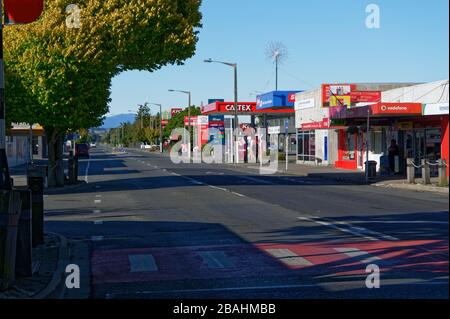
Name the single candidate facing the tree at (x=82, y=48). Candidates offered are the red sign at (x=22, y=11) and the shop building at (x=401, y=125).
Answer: the shop building

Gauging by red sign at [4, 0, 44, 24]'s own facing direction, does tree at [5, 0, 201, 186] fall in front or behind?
behind

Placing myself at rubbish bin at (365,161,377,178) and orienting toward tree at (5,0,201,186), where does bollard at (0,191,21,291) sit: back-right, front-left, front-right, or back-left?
front-left

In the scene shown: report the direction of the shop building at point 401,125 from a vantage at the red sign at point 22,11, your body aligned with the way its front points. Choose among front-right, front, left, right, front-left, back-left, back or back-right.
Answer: back-left

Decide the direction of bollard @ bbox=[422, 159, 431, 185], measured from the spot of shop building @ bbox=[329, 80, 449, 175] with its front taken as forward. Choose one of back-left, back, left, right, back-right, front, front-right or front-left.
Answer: front-left

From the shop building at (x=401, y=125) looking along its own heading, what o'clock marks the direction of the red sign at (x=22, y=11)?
The red sign is roughly at 11 o'clock from the shop building.

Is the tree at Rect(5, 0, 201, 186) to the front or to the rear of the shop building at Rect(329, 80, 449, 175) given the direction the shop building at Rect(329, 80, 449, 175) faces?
to the front

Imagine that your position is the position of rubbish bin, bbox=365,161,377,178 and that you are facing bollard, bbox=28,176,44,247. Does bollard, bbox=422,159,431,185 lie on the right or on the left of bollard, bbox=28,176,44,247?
left

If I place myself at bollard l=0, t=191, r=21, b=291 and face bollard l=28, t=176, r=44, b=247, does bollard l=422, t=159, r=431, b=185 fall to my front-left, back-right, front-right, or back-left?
front-right

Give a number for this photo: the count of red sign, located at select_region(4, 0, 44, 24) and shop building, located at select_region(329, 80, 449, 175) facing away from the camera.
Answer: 0

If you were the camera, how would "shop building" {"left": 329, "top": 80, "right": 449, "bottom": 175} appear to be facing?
facing the viewer and to the left of the viewer

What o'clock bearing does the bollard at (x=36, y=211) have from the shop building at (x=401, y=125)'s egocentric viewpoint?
The bollard is roughly at 11 o'clock from the shop building.

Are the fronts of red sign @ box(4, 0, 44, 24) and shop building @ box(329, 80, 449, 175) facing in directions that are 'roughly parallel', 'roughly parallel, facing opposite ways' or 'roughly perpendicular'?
roughly perpendicular

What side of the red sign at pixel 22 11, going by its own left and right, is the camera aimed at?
front
